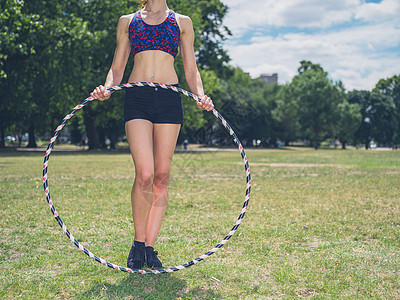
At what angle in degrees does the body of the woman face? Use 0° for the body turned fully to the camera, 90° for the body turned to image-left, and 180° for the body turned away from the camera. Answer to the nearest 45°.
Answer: approximately 0°
